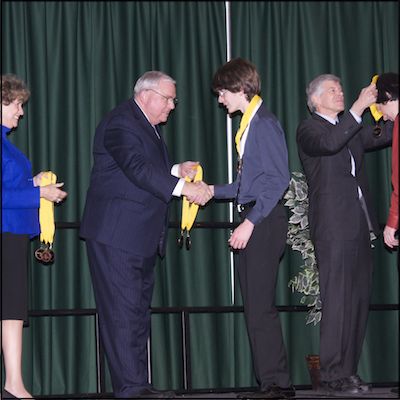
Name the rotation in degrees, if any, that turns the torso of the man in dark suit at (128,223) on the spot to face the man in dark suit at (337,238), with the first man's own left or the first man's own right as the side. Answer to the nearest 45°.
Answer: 0° — they already face them

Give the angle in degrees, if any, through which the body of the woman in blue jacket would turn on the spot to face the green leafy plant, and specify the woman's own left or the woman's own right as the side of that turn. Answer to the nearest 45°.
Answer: approximately 45° to the woman's own left

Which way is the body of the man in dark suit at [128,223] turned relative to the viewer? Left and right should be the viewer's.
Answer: facing to the right of the viewer

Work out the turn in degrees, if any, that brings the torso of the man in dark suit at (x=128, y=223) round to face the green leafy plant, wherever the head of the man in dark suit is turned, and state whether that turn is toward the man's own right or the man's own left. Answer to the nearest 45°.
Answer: approximately 45° to the man's own left

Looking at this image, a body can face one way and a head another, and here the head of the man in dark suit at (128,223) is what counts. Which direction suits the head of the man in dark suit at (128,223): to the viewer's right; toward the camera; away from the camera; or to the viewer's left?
to the viewer's right

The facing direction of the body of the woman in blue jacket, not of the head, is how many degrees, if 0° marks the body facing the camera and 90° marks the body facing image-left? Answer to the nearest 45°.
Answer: approximately 270°
